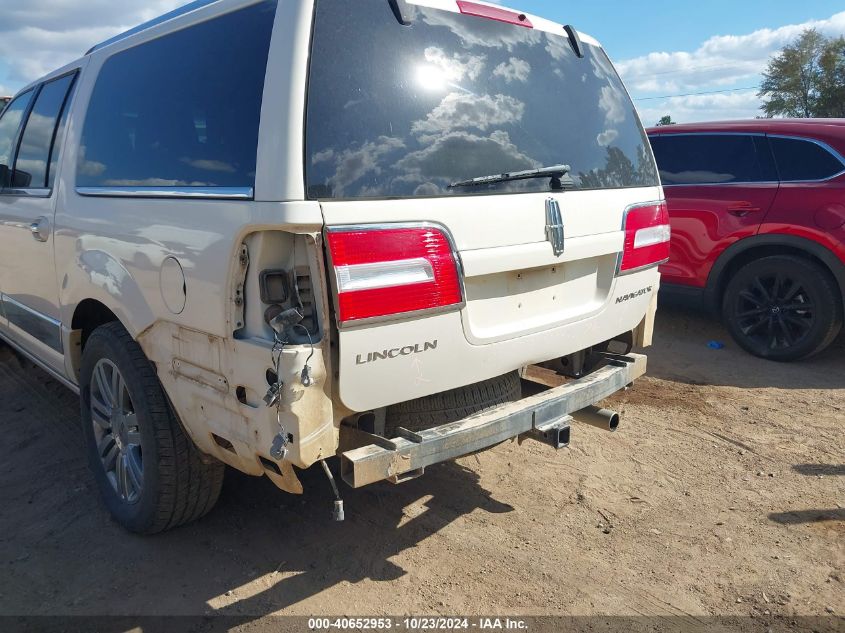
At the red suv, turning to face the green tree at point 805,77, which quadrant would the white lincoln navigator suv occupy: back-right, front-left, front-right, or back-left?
back-left

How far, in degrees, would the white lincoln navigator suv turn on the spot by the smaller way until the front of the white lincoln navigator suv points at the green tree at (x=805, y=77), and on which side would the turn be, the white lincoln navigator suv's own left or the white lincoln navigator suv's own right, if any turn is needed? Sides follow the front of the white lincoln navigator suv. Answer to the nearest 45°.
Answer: approximately 90° to the white lincoln navigator suv's own right

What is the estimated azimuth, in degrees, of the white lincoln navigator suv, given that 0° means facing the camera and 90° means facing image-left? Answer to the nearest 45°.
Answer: approximately 135°

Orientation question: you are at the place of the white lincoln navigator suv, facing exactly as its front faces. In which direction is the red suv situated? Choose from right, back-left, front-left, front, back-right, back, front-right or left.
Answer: right
